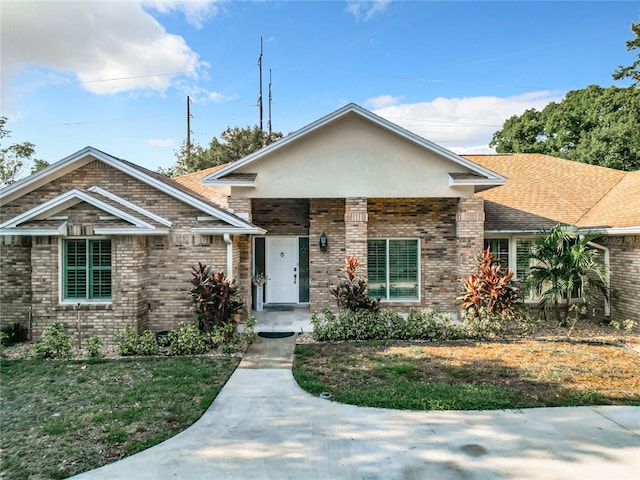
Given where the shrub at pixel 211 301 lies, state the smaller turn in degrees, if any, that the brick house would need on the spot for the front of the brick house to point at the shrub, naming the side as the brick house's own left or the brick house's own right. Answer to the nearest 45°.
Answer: approximately 45° to the brick house's own right

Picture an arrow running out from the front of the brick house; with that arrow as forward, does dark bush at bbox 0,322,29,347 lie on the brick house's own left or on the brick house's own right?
on the brick house's own right

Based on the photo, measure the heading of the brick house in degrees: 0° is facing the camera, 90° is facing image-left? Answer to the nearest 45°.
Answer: approximately 0°

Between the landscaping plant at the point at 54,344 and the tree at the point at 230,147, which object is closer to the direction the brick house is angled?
the landscaping plant
